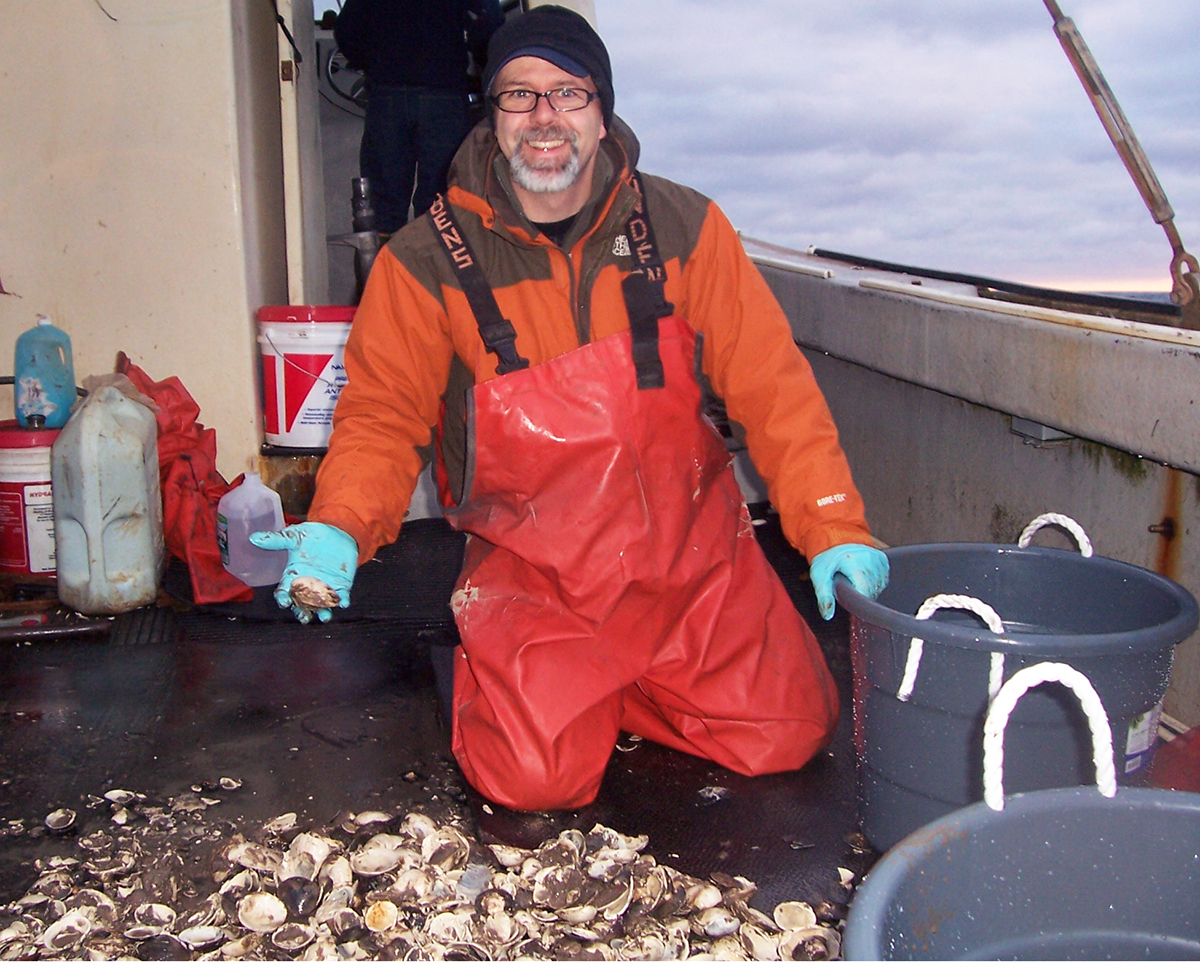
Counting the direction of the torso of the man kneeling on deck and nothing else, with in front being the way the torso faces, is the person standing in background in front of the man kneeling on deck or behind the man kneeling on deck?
behind

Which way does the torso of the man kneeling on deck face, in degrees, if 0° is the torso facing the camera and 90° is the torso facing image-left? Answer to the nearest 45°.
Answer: approximately 0°

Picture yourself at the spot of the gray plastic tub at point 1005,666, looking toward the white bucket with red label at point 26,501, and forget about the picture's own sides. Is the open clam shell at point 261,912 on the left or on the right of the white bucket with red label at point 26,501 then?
left
